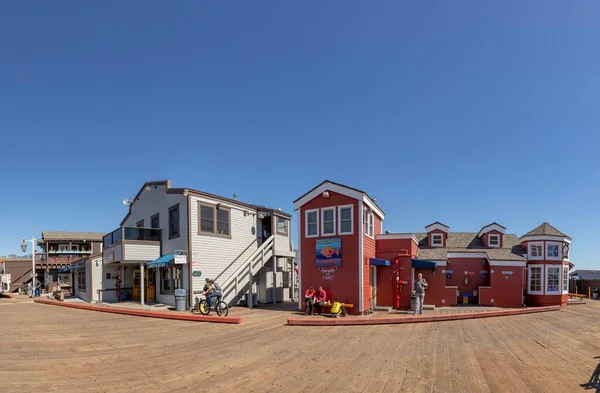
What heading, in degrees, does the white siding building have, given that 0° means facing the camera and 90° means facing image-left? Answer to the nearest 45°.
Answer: approximately 45°
